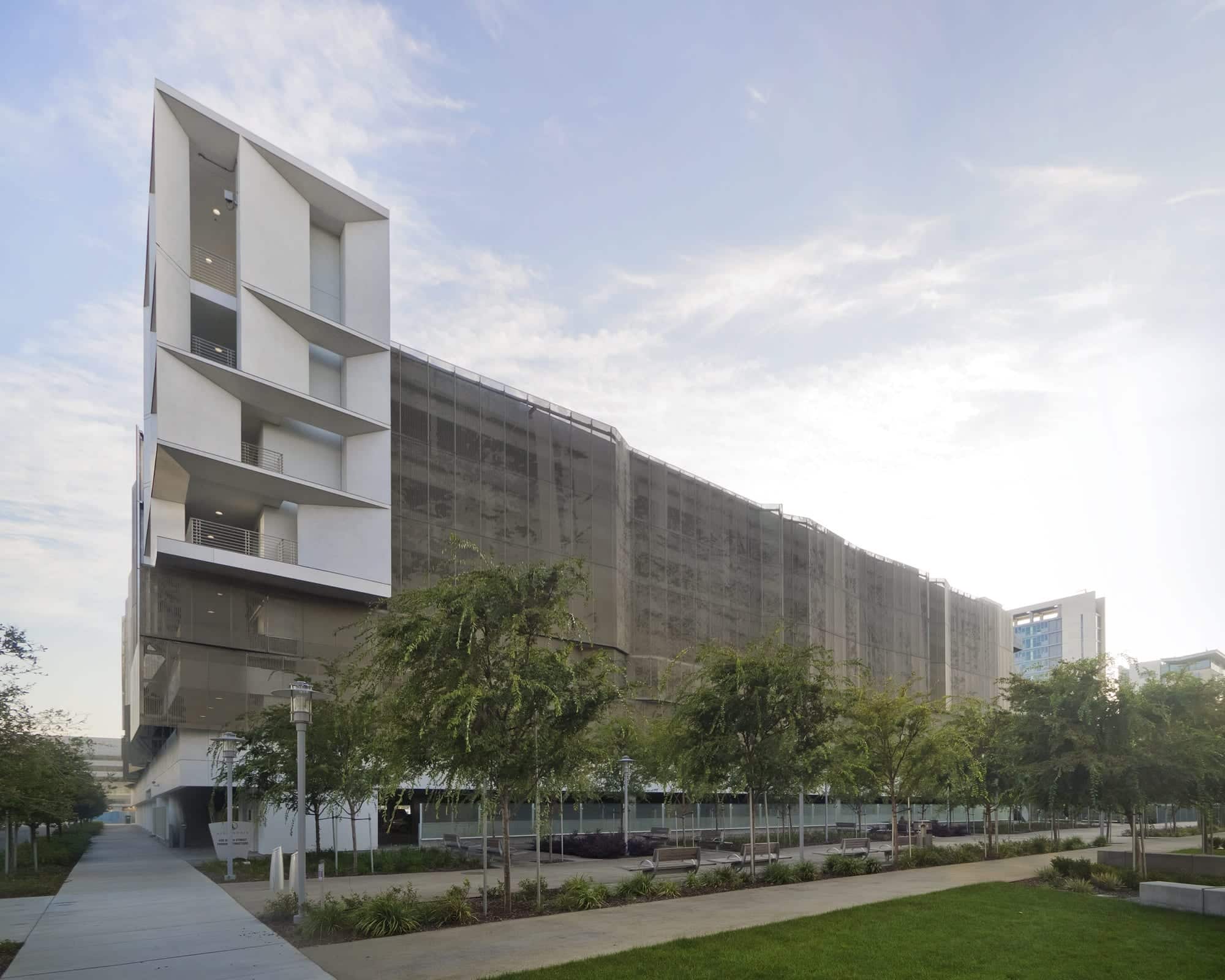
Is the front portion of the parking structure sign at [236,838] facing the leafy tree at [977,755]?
no

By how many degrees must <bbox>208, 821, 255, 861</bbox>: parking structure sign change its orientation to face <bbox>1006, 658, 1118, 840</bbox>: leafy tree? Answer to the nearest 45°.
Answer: approximately 45° to its left

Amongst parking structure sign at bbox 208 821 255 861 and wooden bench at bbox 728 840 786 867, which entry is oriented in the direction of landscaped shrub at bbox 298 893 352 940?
the parking structure sign

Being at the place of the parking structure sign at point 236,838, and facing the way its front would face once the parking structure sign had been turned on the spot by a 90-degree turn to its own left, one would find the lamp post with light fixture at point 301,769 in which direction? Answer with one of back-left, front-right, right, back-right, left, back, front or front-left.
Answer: right

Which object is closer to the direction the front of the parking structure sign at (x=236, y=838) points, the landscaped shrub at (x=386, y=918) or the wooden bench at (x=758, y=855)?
the landscaped shrub

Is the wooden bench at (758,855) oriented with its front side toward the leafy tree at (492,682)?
no

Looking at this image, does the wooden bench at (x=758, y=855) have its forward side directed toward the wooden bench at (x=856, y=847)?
no

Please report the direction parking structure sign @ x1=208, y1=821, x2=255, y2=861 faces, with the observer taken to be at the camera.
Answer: facing the viewer
